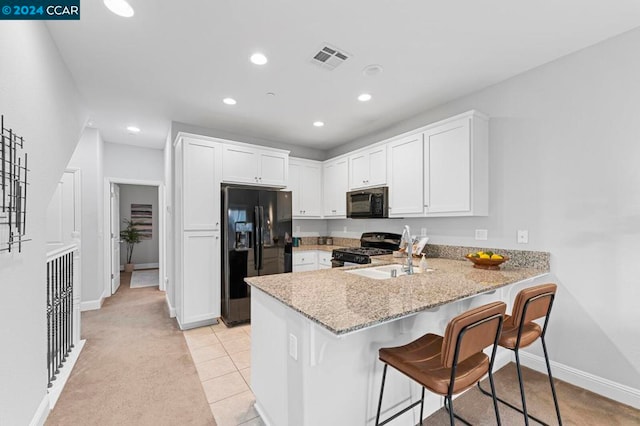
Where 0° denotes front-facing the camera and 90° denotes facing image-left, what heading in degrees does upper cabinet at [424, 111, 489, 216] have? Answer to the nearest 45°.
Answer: approximately 45°

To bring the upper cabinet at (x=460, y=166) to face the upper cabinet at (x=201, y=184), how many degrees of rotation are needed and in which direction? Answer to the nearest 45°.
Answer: approximately 45° to its right

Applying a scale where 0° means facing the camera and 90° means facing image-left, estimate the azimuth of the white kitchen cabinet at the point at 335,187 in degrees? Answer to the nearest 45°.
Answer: approximately 45°

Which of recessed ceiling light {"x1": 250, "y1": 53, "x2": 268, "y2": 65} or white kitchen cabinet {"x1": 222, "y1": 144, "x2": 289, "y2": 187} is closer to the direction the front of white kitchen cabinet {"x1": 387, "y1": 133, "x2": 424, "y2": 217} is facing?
the recessed ceiling light

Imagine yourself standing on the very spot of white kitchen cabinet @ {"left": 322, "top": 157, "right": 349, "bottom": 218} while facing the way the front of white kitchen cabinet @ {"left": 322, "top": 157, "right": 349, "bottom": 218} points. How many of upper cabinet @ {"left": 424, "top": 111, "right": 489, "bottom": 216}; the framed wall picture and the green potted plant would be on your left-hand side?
1

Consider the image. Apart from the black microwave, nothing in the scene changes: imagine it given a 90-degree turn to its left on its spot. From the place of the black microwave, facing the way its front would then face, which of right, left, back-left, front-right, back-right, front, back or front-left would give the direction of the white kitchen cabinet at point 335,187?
back

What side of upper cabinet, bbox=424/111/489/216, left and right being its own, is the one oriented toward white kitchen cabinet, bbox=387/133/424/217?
right

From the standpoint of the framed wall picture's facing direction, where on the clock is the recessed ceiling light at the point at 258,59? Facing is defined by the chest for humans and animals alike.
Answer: The recessed ceiling light is roughly at 12 o'clock from the framed wall picture.

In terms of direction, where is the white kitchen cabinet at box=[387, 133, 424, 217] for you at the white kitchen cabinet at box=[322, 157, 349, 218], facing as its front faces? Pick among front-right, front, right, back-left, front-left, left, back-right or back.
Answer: left

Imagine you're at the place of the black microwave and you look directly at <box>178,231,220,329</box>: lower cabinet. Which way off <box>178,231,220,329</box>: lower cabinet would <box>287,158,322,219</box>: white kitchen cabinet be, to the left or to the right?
right
